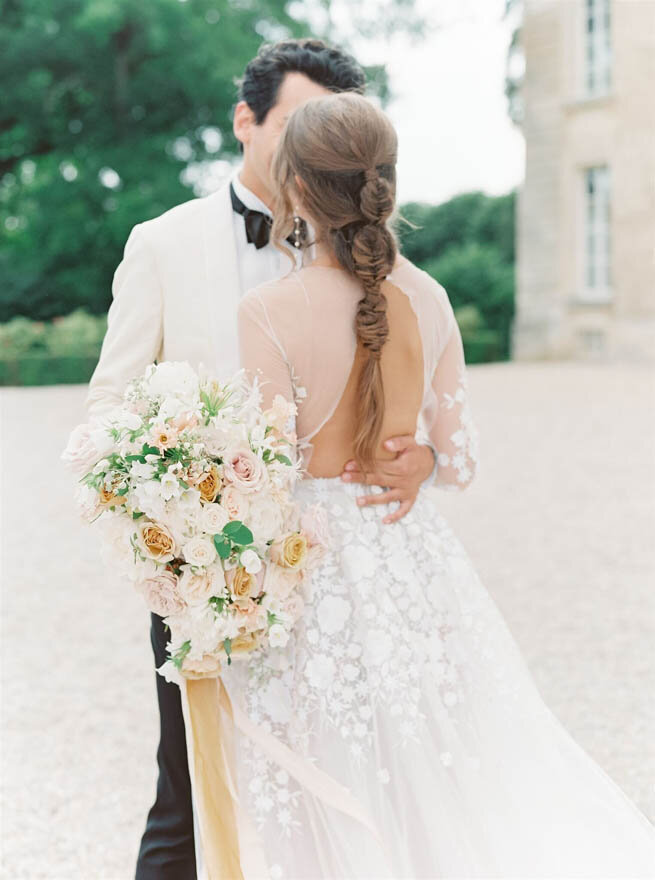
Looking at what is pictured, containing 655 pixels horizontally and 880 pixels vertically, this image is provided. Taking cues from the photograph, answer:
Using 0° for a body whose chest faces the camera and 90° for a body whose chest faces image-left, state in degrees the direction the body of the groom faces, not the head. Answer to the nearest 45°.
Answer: approximately 315°

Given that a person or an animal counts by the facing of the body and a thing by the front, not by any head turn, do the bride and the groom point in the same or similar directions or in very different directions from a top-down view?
very different directions

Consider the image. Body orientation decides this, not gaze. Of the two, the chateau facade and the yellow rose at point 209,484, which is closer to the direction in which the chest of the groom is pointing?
the yellow rose

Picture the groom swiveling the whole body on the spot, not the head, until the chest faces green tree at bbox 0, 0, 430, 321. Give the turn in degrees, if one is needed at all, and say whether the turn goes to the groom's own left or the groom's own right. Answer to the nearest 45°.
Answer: approximately 135° to the groom's own left

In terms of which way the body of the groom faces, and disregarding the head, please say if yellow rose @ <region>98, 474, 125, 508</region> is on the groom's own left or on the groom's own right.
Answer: on the groom's own right

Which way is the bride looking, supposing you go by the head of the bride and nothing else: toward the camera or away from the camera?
away from the camera

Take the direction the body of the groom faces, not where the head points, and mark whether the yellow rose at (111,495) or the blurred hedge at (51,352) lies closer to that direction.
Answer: the yellow rose

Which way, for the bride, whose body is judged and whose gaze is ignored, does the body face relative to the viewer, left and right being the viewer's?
facing away from the viewer and to the left of the viewer
